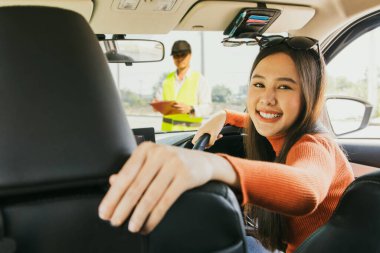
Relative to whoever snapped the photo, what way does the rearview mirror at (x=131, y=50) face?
facing the viewer

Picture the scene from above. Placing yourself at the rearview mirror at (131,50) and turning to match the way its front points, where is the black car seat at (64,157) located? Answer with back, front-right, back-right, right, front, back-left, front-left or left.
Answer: front

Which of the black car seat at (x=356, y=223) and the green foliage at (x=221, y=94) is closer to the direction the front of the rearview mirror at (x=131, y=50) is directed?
the black car seat

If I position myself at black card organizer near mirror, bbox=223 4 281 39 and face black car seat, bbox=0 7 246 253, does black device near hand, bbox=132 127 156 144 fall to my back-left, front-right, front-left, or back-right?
front-right

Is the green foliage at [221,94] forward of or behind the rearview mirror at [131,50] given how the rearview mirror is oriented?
behind

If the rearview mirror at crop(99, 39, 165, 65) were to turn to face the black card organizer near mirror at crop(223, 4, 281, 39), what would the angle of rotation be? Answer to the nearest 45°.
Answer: approximately 90° to its left

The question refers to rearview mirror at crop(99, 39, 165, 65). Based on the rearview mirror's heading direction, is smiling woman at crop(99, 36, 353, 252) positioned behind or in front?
in front

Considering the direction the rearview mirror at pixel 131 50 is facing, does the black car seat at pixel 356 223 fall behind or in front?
in front
